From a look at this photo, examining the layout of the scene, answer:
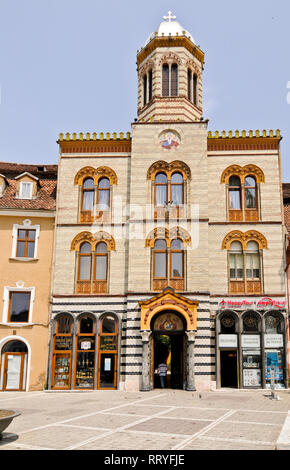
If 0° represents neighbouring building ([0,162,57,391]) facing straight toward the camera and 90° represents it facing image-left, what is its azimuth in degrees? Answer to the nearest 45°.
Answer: approximately 0°

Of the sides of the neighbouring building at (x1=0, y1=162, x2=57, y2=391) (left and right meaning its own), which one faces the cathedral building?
left

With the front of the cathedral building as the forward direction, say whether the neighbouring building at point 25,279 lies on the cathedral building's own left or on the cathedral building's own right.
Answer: on the cathedral building's own right

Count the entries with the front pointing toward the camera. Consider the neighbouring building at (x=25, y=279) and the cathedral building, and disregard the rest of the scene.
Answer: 2
